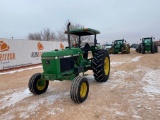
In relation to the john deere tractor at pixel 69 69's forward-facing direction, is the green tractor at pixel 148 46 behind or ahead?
behind

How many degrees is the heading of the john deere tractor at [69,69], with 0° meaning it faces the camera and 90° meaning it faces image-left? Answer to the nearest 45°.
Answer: approximately 45°

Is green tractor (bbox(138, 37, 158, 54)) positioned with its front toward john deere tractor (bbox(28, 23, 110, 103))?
yes

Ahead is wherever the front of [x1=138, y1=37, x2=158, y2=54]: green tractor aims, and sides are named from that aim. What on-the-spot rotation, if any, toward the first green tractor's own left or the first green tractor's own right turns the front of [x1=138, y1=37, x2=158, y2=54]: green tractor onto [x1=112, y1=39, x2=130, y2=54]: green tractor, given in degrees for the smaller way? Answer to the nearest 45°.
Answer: approximately 90° to the first green tractor's own right

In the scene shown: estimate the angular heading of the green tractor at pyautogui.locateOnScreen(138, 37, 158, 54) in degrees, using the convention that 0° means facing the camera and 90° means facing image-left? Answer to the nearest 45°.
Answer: approximately 0°

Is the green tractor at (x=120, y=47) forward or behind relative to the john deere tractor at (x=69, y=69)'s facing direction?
behind

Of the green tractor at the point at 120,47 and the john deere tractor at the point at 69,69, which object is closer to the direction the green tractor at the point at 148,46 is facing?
the john deere tractor
